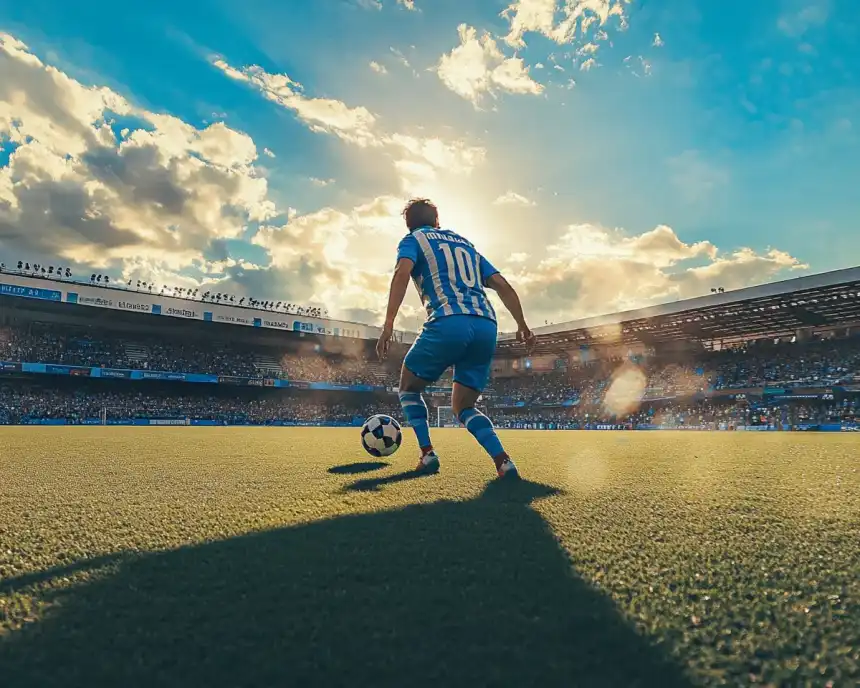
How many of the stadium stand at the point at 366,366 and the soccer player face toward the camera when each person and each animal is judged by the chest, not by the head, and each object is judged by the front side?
1

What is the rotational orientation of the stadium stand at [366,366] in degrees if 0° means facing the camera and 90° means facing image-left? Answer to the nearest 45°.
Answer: approximately 0°

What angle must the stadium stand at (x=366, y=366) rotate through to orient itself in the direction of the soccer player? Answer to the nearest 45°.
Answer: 0° — it already faces them

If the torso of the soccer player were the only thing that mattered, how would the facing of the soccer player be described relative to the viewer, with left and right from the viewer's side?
facing away from the viewer and to the left of the viewer

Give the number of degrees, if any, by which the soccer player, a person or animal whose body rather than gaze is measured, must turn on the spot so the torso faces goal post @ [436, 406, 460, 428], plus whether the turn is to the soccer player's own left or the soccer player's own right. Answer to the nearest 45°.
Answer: approximately 45° to the soccer player's own right

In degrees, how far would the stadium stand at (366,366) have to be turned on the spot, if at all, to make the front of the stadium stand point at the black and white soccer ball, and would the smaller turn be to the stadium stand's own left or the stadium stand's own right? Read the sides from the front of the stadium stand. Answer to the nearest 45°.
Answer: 0° — it already faces it

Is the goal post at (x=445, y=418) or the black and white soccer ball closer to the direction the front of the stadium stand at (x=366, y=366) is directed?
the black and white soccer ball
